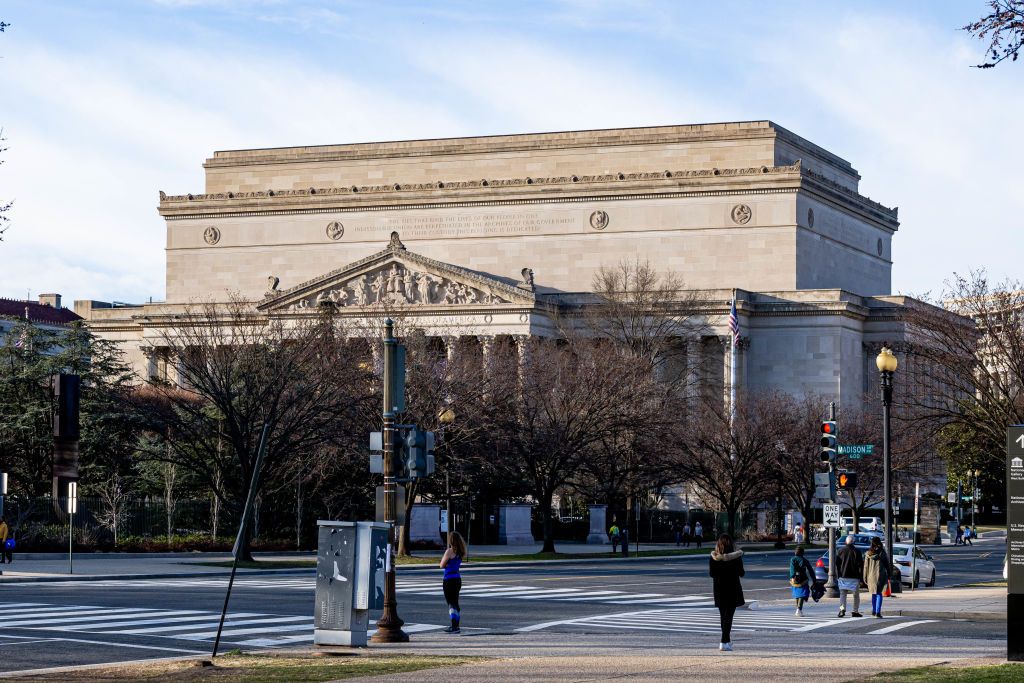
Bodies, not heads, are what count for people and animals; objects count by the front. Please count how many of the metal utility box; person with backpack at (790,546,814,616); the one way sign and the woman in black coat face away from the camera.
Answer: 2

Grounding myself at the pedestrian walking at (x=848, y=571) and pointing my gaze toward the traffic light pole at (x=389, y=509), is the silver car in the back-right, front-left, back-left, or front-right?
back-right

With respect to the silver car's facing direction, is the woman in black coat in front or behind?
behind

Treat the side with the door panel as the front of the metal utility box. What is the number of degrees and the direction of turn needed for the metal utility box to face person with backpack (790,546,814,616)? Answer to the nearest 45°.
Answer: approximately 180°

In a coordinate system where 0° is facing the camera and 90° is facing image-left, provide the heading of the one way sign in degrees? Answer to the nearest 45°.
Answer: approximately 0°

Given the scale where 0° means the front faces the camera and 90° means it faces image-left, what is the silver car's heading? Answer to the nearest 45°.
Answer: approximately 225°

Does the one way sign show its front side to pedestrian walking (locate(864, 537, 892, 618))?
yes

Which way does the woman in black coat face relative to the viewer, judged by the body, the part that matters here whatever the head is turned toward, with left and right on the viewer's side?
facing away from the viewer

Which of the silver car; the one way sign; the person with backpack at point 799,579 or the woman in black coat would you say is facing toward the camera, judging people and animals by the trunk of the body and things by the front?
the one way sign

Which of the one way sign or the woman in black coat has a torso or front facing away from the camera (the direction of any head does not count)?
the woman in black coat

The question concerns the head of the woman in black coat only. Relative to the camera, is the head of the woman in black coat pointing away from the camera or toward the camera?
away from the camera

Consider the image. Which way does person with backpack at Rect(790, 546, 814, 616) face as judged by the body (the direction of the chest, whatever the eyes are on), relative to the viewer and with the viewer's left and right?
facing away from the viewer

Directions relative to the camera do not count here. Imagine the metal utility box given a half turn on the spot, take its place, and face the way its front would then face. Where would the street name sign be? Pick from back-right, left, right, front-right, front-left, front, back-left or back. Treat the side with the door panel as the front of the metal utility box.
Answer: front
